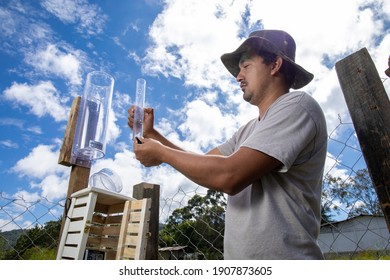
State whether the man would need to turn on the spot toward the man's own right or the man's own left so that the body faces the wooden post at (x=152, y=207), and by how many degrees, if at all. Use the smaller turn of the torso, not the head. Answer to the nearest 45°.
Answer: approximately 45° to the man's own right

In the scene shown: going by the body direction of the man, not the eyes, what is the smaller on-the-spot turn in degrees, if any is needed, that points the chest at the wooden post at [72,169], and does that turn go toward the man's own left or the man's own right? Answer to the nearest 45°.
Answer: approximately 45° to the man's own right

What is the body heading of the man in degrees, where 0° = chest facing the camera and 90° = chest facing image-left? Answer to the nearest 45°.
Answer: approximately 90°

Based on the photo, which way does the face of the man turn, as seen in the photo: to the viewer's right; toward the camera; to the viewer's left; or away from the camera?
to the viewer's left

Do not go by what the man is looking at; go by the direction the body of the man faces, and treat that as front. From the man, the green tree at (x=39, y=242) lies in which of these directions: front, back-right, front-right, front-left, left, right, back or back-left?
front-right
